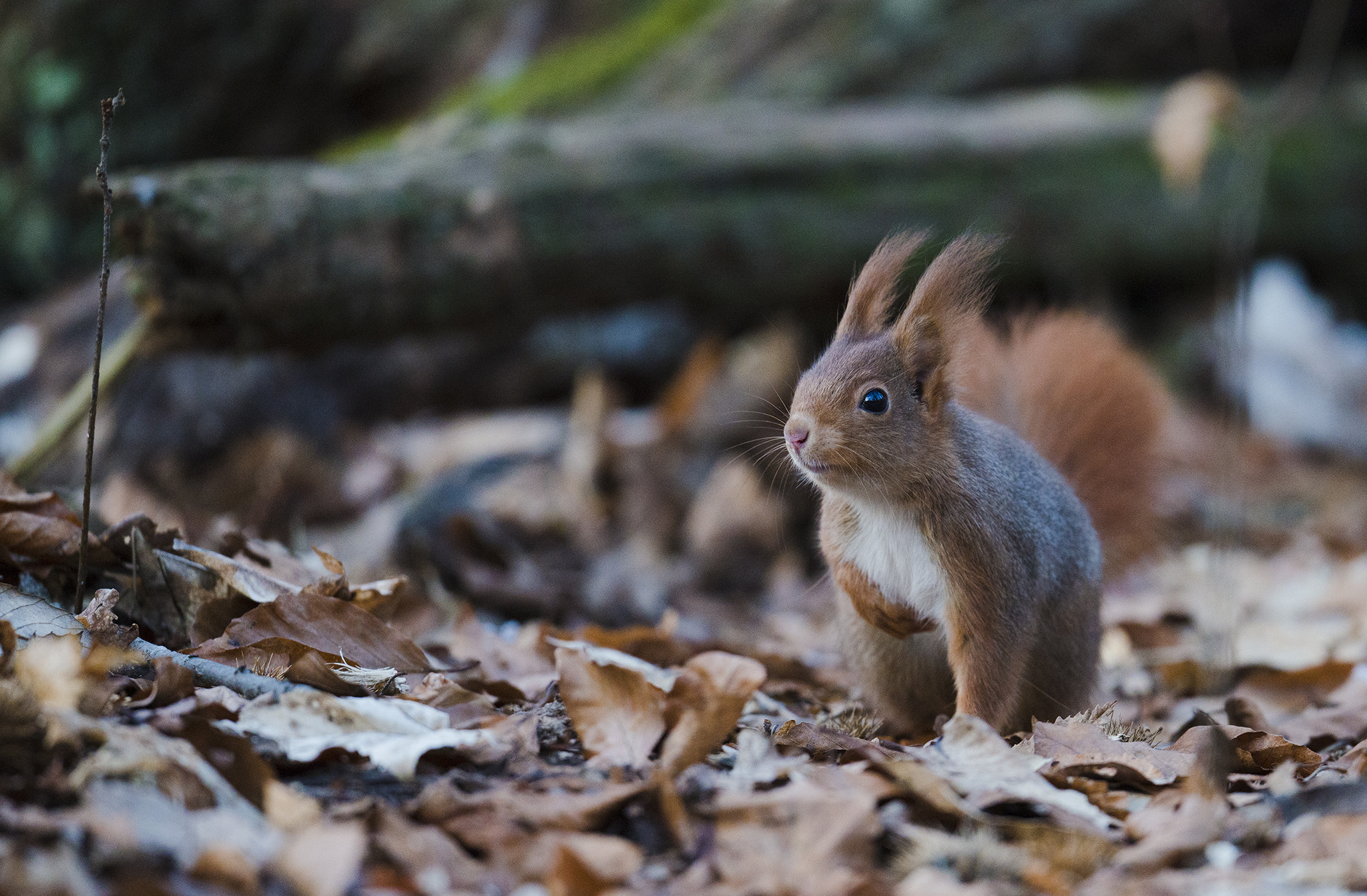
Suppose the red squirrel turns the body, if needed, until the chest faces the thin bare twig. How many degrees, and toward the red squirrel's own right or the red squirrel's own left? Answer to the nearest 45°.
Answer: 0° — it already faces it

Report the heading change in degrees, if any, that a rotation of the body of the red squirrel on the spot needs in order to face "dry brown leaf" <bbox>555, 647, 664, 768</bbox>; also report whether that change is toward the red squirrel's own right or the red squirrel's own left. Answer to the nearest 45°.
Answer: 0° — it already faces it

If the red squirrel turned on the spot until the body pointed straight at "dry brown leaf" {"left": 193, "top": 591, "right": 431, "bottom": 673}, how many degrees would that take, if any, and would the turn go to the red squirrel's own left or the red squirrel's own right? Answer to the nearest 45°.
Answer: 0° — it already faces it

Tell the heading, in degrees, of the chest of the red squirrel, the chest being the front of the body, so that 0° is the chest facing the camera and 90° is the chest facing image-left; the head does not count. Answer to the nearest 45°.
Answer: approximately 45°
